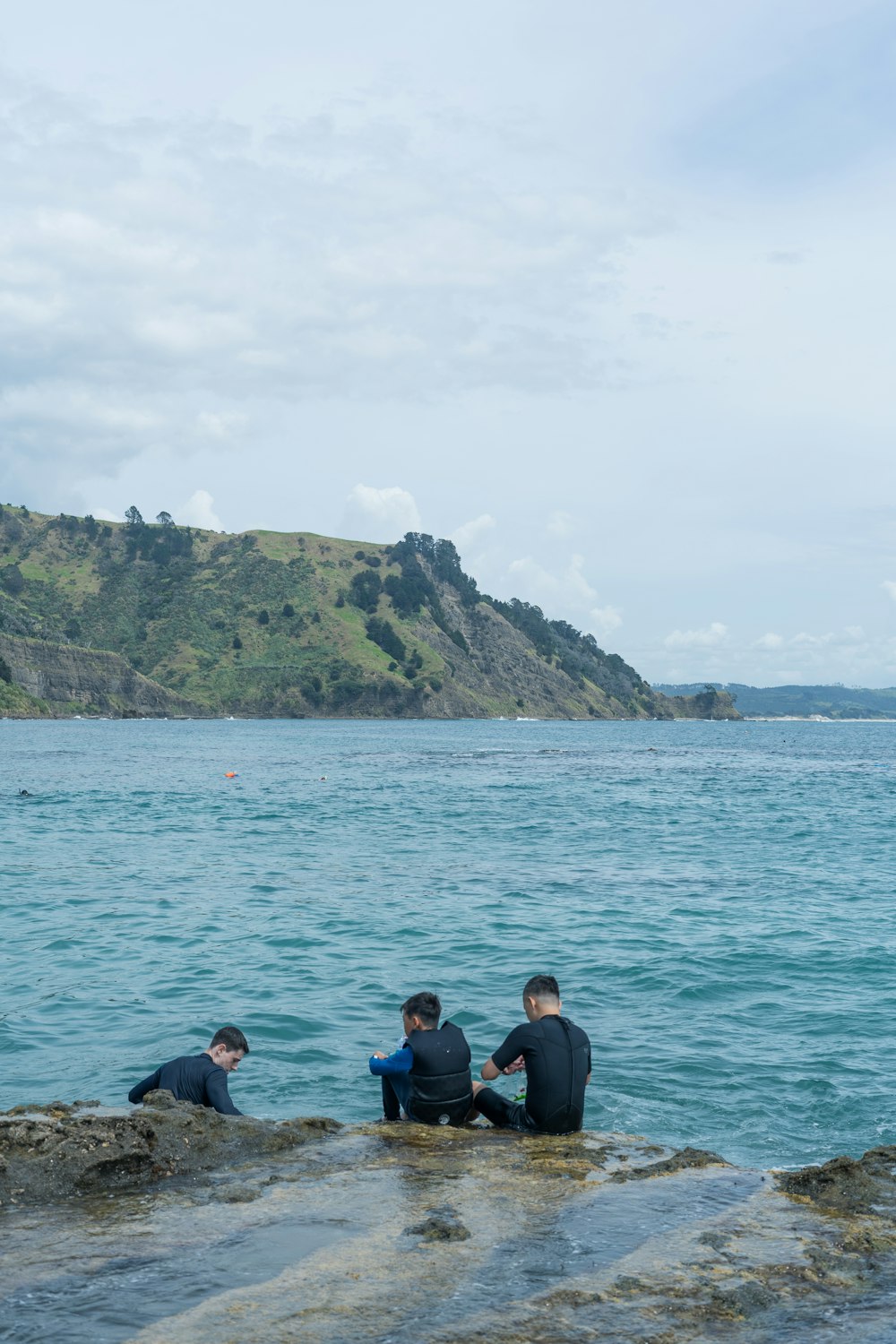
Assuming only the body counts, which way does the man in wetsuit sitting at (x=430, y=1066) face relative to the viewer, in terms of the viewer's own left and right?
facing away from the viewer and to the left of the viewer

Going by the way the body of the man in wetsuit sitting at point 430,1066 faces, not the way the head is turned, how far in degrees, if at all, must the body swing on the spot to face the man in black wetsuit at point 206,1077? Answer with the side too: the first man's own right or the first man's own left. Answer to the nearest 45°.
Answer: approximately 45° to the first man's own left
